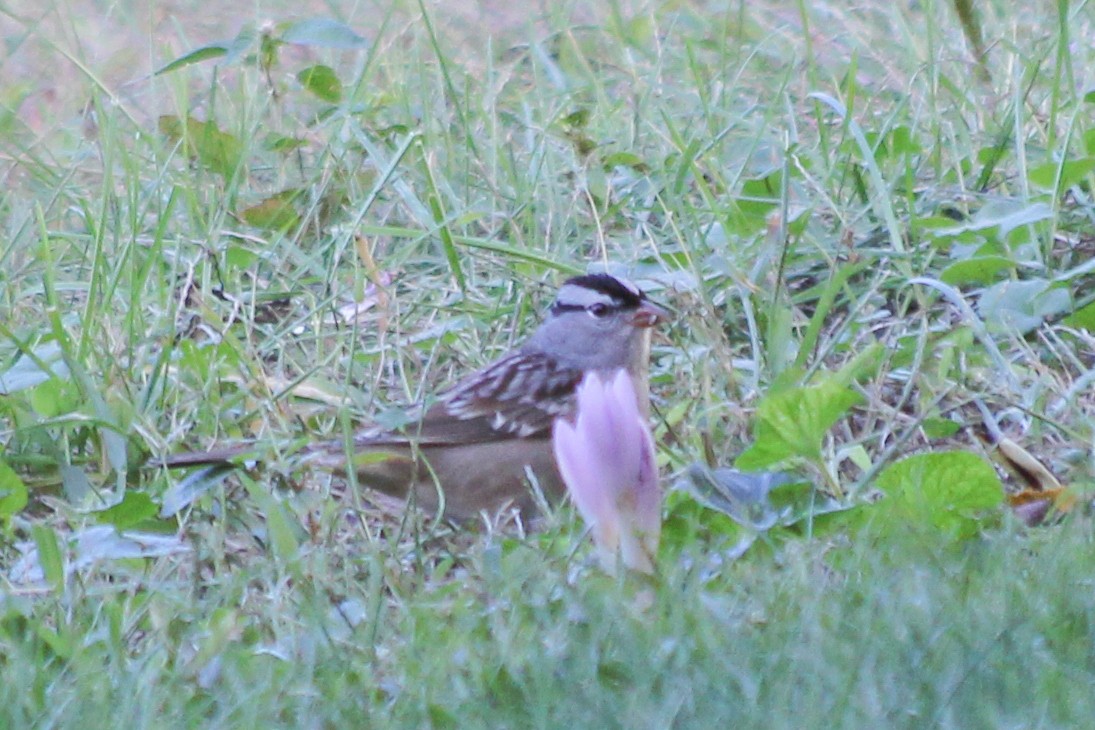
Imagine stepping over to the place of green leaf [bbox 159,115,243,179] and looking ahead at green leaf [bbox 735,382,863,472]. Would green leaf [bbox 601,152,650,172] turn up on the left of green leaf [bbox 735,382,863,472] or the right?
left

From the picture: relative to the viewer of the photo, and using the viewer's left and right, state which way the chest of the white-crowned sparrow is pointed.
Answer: facing to the right of the viewer

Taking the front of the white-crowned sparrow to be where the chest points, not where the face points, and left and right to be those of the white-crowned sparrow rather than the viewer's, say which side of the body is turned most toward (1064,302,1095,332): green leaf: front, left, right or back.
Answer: front

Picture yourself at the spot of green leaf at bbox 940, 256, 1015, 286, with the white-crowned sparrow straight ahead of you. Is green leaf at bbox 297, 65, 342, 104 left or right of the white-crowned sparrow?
right

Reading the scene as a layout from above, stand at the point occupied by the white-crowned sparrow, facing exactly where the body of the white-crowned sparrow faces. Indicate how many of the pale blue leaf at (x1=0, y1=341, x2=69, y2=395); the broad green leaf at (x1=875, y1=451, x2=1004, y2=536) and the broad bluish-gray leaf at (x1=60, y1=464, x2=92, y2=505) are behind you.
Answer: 2

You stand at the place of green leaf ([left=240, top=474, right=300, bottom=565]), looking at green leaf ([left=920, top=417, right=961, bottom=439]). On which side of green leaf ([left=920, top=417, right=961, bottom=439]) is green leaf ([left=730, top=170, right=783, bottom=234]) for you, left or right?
left

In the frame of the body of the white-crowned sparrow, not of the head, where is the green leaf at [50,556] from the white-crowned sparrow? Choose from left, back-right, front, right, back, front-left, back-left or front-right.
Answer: back-right

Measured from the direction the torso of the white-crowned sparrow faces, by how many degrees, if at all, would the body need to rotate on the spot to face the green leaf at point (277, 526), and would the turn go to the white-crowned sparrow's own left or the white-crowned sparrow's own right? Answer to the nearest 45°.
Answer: approximately 135° to the white-crowned sparrow's own right

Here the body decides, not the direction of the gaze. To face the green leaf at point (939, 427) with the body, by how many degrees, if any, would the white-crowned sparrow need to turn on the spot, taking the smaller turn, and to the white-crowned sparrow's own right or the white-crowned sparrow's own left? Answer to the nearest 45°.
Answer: approximately 45° to the white-crowned sparrow's own right

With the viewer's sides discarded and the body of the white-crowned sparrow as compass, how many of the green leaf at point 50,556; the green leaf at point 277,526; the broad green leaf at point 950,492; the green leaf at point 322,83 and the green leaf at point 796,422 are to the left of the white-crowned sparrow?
1

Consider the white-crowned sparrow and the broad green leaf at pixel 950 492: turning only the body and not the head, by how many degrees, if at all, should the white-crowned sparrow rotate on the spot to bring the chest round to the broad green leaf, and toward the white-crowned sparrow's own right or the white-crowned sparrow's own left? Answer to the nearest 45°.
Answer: approximately 45° to the white-crowned sparrow's own right

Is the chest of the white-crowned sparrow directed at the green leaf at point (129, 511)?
no

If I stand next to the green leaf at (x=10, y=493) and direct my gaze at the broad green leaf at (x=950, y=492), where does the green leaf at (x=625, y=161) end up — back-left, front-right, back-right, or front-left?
front-left

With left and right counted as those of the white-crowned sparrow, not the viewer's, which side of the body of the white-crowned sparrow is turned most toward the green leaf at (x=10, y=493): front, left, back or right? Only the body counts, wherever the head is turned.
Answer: back

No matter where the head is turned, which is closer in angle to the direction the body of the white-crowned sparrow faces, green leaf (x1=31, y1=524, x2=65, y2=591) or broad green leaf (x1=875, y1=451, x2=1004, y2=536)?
the broad green leaf

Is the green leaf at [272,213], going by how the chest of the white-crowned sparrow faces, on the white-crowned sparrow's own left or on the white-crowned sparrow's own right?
on the white-crowned sparrow's own left
